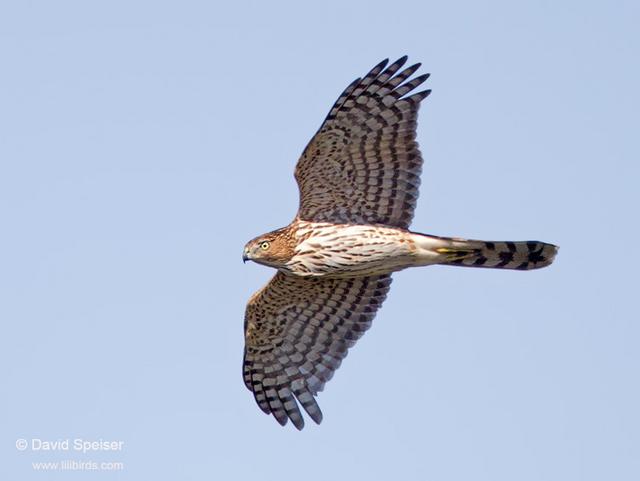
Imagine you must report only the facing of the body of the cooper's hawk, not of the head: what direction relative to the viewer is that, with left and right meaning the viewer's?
facing to the left of the viewer
